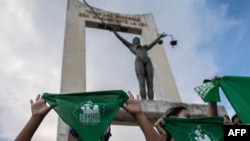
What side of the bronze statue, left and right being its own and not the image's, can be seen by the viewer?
front
